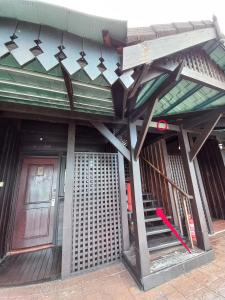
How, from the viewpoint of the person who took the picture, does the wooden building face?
facing the viewer and to the right of the viewer
